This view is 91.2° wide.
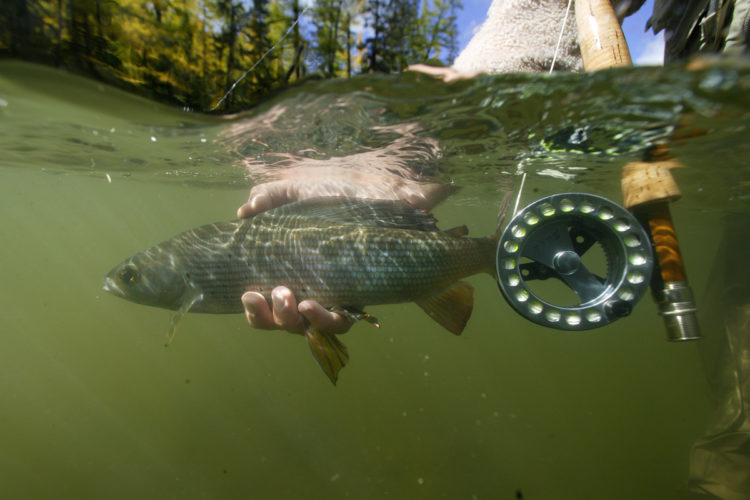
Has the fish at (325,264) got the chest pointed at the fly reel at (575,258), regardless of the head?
no

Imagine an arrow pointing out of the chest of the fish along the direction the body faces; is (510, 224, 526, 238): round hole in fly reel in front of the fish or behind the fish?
behind

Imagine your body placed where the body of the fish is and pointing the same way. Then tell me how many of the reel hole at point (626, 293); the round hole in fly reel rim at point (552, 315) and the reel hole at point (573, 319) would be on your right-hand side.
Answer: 0

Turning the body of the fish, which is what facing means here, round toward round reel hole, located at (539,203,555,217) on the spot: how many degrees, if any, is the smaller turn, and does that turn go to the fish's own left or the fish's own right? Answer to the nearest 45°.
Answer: approximately 135° to the fish's own left

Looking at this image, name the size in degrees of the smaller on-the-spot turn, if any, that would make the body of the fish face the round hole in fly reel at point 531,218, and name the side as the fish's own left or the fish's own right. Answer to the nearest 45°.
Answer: approximately 135° to the fish's own left

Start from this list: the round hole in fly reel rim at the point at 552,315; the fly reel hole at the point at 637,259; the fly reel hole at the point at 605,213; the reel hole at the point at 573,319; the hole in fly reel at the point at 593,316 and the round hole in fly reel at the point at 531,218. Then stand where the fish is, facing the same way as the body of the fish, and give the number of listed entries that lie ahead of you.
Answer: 0

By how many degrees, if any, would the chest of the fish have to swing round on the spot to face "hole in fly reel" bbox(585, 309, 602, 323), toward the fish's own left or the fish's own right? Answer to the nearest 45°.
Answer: approximately 135° to the fish's own left

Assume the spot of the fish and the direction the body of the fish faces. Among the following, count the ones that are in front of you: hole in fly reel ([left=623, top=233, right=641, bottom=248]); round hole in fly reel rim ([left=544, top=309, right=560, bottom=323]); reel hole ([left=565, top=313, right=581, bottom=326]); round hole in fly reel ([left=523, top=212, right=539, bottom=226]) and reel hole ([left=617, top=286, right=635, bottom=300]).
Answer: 0

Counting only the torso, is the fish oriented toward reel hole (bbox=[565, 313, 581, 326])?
no

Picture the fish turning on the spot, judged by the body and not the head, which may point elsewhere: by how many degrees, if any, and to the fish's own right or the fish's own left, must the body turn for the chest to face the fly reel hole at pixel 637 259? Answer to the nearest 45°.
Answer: approximately 135° to the fish's own left

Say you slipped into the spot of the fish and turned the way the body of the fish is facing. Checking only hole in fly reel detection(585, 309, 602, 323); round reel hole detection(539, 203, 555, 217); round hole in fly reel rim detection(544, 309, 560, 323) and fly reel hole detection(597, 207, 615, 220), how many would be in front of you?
0

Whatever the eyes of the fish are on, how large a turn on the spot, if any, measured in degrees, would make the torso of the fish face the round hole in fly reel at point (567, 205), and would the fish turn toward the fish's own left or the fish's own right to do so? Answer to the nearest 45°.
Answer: approximately 135° to the fish's own left

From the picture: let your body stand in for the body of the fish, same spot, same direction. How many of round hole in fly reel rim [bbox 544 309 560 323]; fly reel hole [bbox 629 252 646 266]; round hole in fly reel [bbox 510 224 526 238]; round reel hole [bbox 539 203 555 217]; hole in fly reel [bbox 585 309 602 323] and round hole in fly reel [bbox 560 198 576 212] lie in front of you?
0

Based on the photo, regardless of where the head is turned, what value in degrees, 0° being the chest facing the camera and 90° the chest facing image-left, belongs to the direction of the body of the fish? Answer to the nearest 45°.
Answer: approximately 90°

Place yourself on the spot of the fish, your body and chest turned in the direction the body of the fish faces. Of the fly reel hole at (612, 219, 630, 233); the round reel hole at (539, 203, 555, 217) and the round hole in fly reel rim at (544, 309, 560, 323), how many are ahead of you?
0
